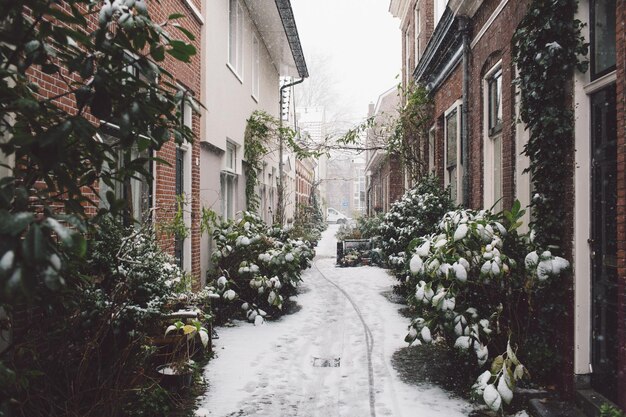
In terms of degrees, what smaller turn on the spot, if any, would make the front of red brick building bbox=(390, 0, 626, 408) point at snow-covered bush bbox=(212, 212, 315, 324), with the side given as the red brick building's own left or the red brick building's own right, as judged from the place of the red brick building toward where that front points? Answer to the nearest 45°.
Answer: approximately 45° to the red brick building's own right

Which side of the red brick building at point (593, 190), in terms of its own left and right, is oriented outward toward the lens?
left

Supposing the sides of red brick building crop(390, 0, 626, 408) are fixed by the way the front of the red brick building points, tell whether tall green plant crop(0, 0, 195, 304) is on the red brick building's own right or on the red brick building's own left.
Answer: on the red brick building's own left

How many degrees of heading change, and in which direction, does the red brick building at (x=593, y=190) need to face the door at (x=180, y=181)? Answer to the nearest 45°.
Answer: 0° — it already faces it

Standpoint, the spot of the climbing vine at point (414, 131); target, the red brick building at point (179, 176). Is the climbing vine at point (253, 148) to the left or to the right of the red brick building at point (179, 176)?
right

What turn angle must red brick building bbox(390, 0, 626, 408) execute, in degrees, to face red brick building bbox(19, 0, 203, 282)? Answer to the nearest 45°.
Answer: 0° — it already faces it

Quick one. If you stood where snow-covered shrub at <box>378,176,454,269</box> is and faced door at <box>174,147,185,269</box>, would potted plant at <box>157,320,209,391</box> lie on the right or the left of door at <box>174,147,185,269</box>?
left

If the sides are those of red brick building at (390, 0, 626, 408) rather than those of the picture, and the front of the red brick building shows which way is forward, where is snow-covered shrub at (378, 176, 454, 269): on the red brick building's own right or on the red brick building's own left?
on the red brick building's own right

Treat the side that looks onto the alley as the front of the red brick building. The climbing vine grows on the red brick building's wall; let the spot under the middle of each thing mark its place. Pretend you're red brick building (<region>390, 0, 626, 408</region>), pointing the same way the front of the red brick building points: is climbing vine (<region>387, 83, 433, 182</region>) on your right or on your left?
on your right
